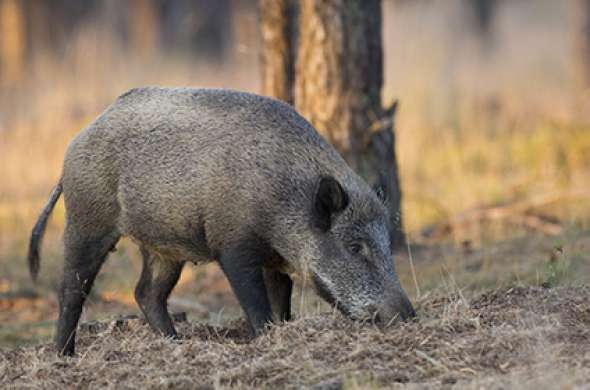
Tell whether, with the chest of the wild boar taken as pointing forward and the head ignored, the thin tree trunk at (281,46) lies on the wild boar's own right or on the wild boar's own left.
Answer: on the wild boar's own left

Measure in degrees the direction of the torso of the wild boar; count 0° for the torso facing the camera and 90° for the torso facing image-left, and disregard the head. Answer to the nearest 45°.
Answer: approximately 270°

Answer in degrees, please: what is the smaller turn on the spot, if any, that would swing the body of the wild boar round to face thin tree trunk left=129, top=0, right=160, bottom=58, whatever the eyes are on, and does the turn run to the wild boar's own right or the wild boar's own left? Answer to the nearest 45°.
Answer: approximately 90° to the wild boar's own left

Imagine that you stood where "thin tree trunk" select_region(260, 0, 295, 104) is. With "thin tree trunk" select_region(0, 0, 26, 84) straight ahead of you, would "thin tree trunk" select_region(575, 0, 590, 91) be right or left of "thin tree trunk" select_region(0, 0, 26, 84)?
right

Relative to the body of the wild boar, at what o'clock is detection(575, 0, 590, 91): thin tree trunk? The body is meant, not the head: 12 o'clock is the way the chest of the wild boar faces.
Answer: The thin tree trunk is roughly at 10 o'clock from the wild boar.

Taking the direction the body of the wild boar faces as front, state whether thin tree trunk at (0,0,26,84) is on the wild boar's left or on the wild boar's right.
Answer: on the wild boar's left
